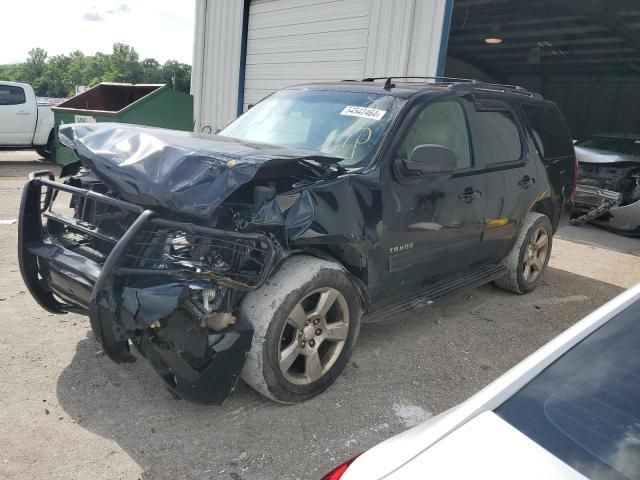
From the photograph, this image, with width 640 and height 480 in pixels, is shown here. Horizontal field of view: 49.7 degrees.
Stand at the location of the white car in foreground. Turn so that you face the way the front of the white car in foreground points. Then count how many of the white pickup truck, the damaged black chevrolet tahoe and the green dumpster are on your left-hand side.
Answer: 3

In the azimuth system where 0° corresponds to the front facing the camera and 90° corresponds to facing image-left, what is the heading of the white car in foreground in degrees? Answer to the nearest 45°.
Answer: approximately 225°

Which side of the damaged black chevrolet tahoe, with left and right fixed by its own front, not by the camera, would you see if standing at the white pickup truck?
right

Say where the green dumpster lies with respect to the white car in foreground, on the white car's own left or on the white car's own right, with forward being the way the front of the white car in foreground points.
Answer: on the white car's own left

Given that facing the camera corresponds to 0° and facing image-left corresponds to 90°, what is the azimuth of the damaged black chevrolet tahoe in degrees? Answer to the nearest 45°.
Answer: approximately 45°

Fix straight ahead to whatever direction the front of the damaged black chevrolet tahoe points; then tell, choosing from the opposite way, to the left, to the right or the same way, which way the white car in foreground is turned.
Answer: the opposite way

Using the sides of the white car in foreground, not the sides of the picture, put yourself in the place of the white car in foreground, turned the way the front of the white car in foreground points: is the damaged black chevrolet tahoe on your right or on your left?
on your left

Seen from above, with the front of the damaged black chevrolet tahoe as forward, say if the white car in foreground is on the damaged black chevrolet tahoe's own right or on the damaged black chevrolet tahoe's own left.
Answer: on the damaged black chevrolet tahoe's own left

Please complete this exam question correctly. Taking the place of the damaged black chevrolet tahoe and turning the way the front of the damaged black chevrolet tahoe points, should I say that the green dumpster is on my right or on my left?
on my right

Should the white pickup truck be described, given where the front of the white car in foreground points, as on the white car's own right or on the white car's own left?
on the white car's own left
